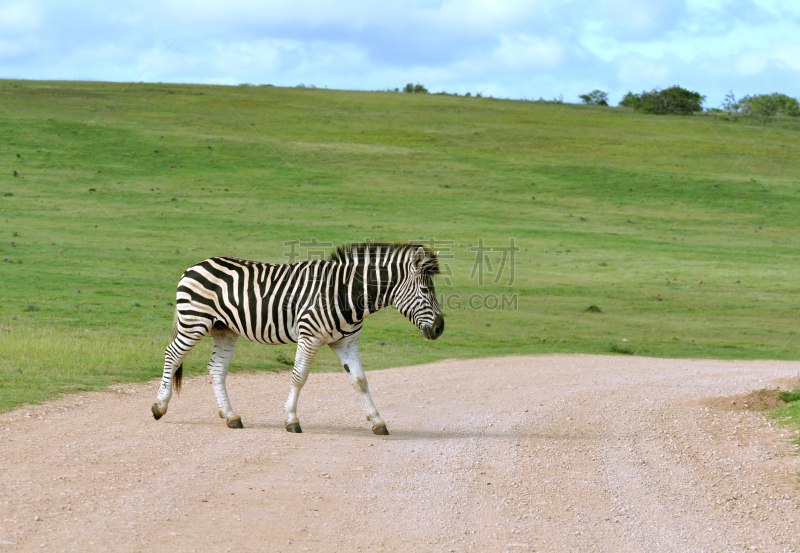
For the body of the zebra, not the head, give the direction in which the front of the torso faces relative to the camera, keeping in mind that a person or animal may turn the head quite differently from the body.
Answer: to the viewer's right
